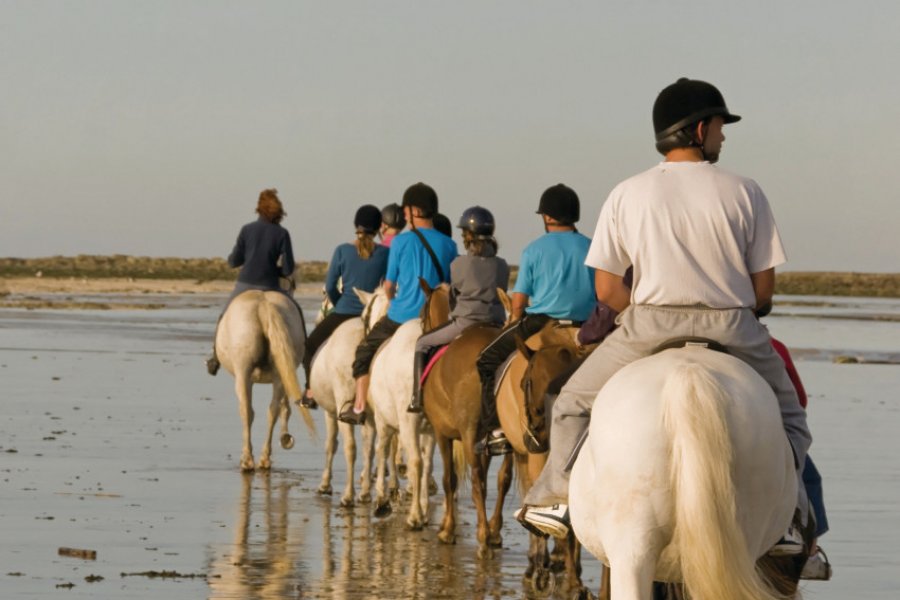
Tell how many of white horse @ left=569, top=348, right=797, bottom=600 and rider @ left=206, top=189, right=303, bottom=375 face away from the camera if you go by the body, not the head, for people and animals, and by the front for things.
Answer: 2

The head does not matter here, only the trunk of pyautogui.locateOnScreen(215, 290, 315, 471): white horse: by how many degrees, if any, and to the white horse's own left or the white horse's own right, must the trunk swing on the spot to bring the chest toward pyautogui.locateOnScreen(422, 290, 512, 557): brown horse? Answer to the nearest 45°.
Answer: approximately 180°

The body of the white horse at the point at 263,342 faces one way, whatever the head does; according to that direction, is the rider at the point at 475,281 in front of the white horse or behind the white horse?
behind

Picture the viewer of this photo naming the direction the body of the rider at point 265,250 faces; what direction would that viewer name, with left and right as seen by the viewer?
facing away from the viewer

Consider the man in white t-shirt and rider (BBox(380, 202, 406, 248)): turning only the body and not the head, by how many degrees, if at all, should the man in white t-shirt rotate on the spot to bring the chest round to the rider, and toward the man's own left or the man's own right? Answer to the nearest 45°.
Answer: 0° — they already face them

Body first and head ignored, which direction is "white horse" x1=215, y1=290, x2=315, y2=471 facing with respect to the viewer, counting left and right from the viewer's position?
facing away from the viewer

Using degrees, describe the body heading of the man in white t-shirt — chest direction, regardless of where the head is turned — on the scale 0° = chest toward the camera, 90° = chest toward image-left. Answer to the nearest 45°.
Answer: approximately 180°

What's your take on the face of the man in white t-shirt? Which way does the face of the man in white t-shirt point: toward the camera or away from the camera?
away from the camera

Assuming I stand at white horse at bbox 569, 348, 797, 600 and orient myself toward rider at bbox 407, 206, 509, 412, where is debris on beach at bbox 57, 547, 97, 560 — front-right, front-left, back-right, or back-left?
front-left

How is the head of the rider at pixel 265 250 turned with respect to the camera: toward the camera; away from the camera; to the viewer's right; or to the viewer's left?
away from the camera

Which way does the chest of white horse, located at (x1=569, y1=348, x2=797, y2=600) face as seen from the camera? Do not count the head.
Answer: away from the camera

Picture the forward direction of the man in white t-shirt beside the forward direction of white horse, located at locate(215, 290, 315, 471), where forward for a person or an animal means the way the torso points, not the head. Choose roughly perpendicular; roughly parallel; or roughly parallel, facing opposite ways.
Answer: roughly parallel

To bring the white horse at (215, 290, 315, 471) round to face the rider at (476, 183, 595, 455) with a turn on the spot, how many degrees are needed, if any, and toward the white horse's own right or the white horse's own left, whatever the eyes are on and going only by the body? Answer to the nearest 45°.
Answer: approximately 180°

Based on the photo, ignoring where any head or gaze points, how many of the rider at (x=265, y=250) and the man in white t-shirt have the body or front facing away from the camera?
2

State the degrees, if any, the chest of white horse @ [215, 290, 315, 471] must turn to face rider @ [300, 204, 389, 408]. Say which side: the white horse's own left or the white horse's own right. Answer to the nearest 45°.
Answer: approximately 135° to the white horse's own right
